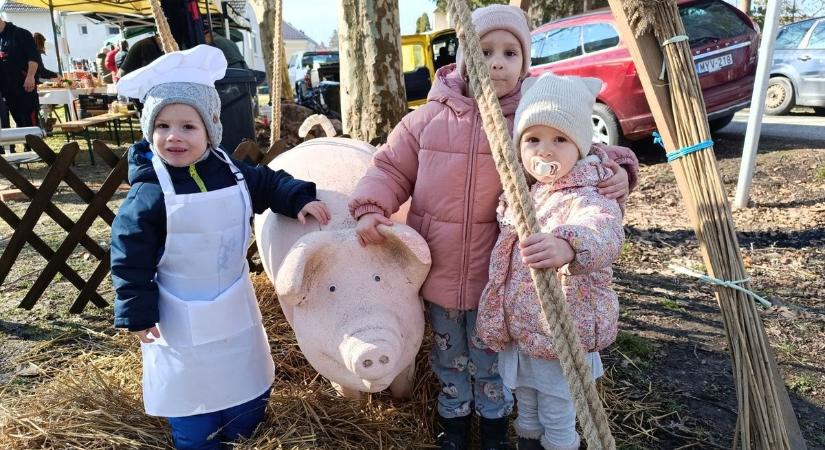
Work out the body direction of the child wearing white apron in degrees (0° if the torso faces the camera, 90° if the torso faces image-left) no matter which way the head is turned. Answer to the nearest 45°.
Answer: approximately 0°

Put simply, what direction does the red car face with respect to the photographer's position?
facing away from the viewer and to the left of the viewer

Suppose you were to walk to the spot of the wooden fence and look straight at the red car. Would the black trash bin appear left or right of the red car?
left

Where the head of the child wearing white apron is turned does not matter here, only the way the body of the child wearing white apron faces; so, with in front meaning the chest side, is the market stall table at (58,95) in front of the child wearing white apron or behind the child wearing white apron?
behind

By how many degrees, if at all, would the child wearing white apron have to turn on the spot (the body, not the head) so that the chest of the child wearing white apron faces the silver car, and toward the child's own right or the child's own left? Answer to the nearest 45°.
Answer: approximately 135° to the child's own left

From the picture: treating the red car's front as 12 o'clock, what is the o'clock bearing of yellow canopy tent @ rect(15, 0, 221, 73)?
The yellow canopy tent is roughly at 11 o'clock from the red car.
